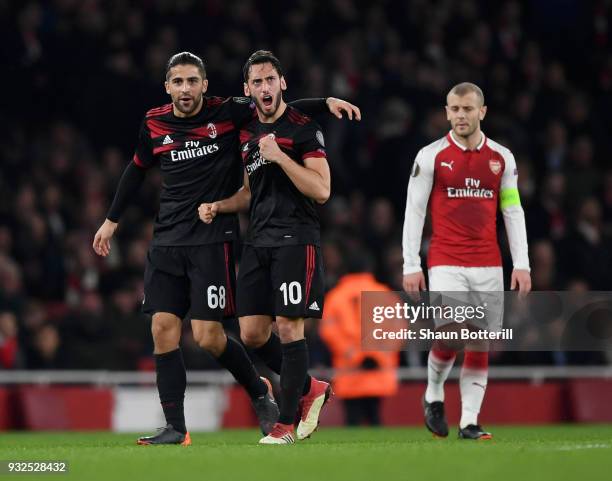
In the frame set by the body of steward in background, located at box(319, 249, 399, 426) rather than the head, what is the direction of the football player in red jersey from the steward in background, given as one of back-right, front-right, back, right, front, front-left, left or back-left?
back

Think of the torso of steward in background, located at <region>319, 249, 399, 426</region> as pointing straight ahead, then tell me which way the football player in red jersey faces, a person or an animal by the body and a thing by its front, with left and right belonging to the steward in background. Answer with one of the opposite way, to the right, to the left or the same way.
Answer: the opposite way

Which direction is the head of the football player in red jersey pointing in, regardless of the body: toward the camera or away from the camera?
toward the camera

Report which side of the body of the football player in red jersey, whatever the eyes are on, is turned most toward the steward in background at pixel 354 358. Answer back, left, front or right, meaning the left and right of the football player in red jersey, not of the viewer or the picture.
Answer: back

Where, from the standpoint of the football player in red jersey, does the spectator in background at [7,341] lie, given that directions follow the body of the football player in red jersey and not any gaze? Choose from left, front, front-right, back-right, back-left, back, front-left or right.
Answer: back-right

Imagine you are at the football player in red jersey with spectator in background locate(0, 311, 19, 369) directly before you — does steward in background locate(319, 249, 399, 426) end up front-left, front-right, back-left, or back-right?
front-right

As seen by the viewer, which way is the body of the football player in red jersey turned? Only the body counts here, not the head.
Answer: toward the camera

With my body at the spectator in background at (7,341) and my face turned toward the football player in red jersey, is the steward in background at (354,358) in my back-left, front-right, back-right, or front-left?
front-left

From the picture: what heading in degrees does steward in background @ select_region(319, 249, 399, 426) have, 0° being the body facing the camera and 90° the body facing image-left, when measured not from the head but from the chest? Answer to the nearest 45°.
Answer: approximately 180°

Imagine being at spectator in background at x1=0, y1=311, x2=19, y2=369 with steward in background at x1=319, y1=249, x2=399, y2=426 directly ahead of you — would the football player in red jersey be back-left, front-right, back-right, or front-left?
front-right

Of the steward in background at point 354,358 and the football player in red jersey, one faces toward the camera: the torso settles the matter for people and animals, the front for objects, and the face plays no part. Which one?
the football player in red jersey

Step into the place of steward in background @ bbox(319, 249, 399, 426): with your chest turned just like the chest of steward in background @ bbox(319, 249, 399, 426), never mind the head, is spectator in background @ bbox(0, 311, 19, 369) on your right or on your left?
on your left

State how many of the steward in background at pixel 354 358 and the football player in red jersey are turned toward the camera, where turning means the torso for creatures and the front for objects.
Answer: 1
